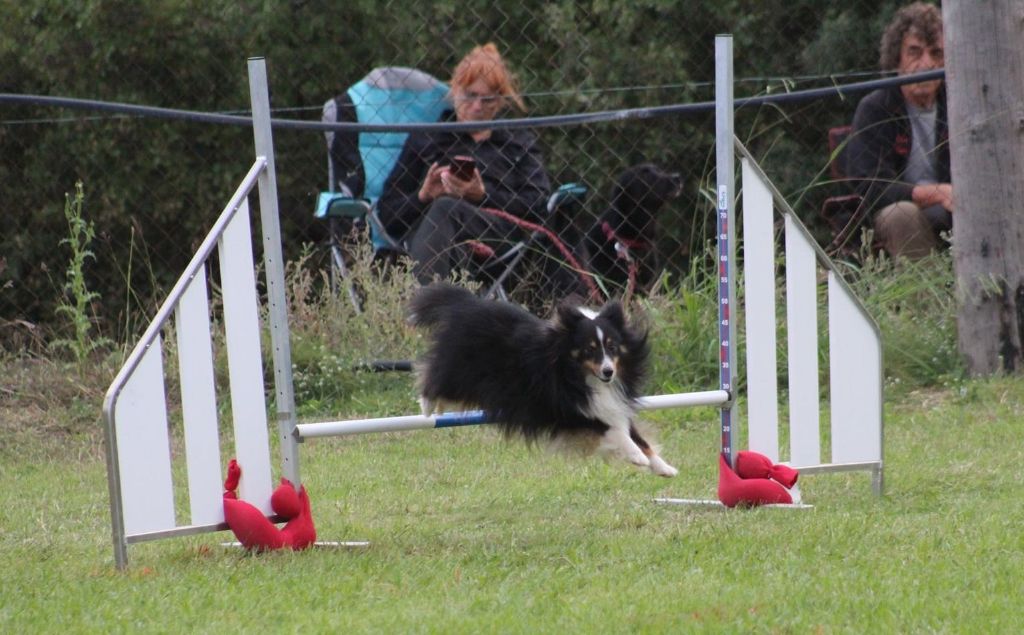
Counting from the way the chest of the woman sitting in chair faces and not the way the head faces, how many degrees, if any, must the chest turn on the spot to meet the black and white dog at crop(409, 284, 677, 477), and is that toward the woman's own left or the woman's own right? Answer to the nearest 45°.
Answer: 0° — they already face it

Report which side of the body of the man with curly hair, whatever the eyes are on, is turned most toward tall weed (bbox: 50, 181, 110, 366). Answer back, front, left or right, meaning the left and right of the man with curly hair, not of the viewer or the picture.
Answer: right

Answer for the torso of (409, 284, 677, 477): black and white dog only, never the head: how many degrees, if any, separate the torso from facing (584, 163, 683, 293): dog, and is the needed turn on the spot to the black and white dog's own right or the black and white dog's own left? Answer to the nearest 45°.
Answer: approximately 135° to the black and white dog's own left

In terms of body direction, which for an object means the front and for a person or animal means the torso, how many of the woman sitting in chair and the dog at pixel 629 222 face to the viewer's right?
1

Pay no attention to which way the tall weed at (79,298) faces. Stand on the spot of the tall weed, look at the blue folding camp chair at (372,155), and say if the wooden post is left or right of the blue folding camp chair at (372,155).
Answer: right

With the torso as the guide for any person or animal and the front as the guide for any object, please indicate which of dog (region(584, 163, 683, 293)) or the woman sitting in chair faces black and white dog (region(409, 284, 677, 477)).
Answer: the woman sitting in chair

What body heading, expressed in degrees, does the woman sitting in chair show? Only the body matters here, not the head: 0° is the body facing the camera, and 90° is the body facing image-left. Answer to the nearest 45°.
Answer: approximately 0°

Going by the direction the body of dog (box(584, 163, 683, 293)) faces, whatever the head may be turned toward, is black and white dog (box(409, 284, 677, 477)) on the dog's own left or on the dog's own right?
on the dog's own right

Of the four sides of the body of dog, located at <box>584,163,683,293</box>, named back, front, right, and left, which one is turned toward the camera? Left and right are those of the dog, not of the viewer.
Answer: right

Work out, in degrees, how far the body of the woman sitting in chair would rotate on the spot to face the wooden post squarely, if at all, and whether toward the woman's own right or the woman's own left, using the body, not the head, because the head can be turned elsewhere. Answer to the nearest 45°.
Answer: approximately 45° to the woman's own left
